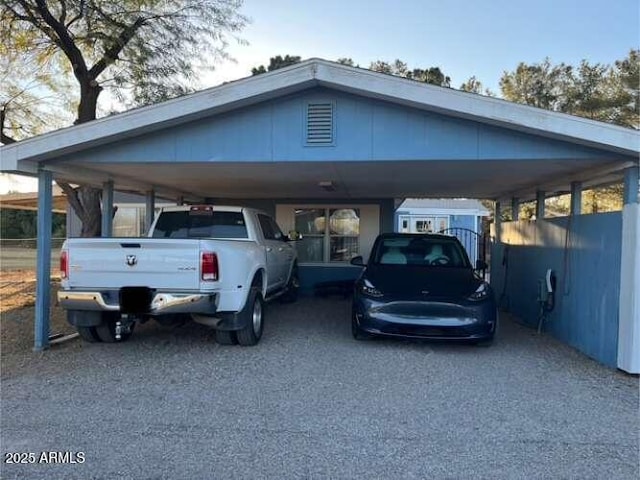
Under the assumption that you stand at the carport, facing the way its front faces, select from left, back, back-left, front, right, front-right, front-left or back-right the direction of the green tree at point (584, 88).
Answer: back-left

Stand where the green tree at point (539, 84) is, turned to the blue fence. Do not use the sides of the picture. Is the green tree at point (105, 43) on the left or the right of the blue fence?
right

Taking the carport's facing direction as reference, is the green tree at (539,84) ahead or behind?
behind

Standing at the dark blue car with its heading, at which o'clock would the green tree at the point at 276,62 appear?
The green tree is roughly at 5 o'clock from the dark blue car.

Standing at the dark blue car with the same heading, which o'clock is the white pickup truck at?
The white pickup truck is roughly at 2 o'clock from the dark blue car.

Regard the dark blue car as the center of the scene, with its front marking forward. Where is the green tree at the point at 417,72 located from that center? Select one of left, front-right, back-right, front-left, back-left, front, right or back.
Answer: back

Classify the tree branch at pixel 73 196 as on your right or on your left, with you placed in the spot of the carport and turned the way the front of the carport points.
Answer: on your right

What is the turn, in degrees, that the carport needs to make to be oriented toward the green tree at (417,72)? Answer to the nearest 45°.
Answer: approximately 180°

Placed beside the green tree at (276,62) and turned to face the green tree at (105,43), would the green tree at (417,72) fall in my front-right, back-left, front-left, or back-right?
back-left

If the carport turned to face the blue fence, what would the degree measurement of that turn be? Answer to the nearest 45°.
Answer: approximately 90° to its left

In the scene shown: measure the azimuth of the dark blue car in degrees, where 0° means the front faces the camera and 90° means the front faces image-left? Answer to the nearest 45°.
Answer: approximately 0°
